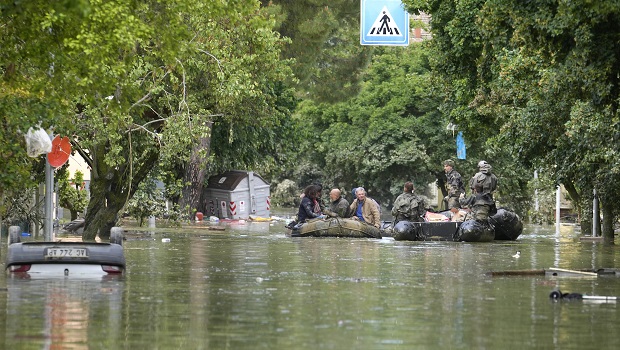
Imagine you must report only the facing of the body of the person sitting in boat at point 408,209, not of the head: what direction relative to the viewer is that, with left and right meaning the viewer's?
facing away from the viewer

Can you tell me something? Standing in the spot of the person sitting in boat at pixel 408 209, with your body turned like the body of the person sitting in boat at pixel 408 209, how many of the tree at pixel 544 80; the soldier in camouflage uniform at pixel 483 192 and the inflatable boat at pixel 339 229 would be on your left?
1

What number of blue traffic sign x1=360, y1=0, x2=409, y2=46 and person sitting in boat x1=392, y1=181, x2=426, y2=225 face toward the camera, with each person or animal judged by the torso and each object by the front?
1

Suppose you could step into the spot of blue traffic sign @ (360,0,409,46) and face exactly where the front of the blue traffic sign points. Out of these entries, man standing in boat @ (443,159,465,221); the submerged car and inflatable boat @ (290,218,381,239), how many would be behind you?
2

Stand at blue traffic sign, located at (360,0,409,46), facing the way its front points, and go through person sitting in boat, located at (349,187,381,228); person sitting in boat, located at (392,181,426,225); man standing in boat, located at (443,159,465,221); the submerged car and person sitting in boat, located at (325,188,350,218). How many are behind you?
4

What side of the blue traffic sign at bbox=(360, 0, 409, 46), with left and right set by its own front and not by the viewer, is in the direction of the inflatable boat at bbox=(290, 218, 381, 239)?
back

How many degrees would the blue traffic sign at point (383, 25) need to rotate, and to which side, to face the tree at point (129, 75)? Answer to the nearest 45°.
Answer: approximately 90° to its right

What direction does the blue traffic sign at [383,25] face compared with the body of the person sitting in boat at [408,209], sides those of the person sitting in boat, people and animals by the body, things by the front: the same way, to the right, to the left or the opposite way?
the opposite way

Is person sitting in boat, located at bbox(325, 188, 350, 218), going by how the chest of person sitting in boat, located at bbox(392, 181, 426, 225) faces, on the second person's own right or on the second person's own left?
on the second person's own left

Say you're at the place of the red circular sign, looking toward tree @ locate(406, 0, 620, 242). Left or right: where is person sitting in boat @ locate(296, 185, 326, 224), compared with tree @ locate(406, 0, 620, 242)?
left

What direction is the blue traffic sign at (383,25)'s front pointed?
toward the camera
